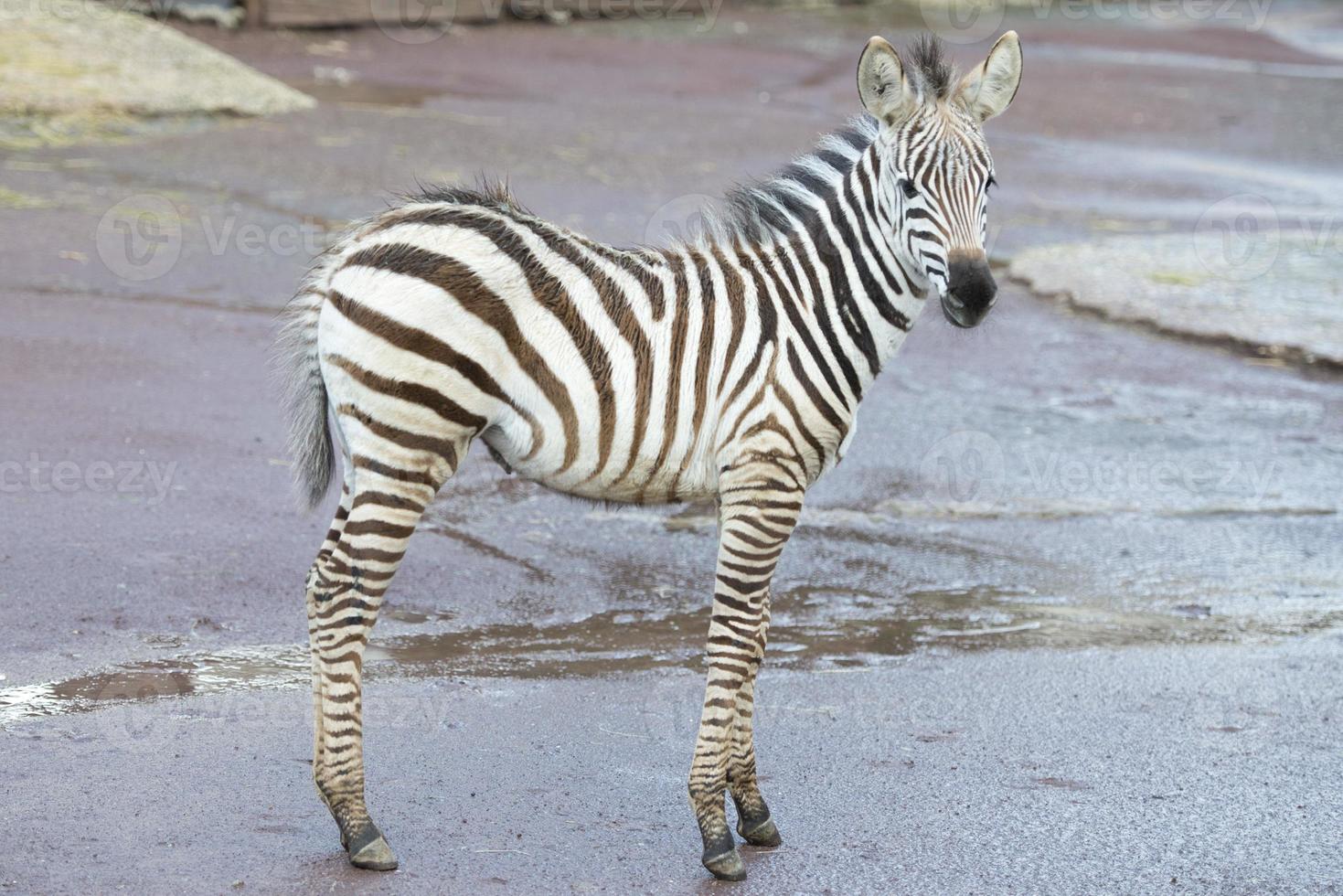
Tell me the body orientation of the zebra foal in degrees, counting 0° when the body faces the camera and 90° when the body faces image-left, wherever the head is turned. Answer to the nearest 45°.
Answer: approximately 270°
